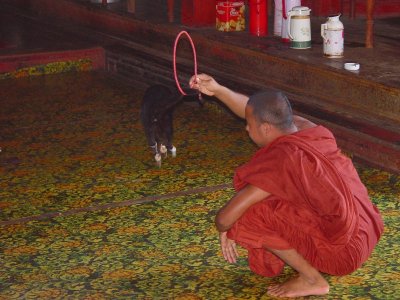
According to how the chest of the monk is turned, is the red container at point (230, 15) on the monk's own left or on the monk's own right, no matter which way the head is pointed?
on the monk's own right

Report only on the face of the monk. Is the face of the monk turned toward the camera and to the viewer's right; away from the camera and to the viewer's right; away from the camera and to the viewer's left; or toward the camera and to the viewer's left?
away from the camera and to the viewer's left

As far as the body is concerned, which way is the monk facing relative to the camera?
to the viewer's left

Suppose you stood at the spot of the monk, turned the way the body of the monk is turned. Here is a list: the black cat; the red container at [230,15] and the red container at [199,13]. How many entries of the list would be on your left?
0

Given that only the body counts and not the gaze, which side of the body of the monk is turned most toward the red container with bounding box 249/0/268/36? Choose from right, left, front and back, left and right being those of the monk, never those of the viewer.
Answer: right

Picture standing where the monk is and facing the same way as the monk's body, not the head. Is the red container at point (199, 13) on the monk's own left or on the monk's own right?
on the monk's own right
